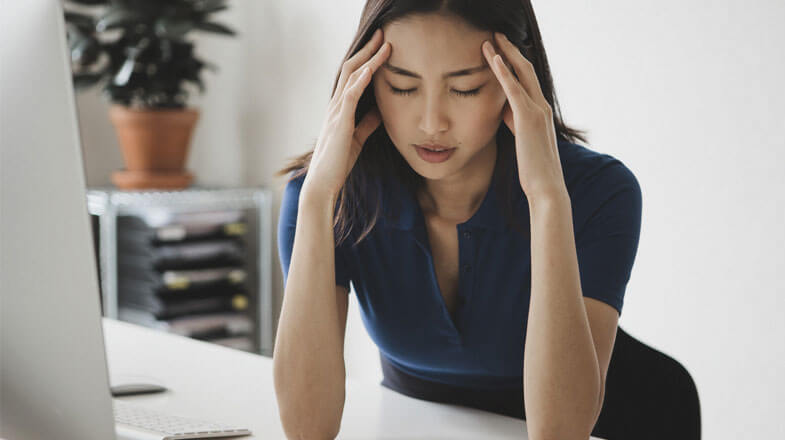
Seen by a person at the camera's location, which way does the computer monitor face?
facing away from the viewer and to the right of the viewer

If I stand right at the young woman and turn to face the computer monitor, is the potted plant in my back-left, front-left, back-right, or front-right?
back-right

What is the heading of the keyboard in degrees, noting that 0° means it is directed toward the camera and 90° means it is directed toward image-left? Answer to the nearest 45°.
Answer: approximately 225°

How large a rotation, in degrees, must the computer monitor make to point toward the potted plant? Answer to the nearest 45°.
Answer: approximately 45° to its left

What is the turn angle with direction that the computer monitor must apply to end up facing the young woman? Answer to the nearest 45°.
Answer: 0° — it already faces them

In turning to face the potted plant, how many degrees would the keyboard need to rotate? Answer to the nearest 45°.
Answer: approximately 45° to its left
